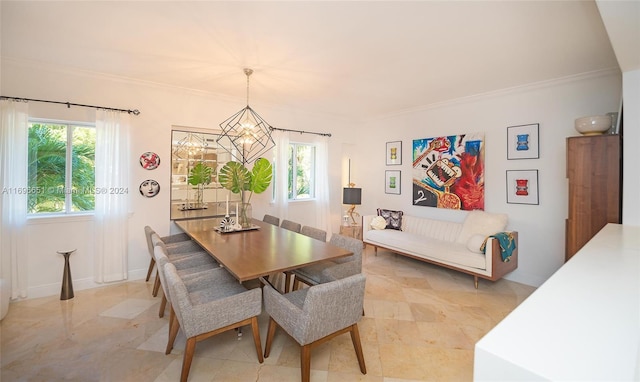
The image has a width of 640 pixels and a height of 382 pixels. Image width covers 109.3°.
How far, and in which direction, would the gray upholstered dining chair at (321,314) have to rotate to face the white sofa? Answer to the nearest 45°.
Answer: approximately 90° to its right

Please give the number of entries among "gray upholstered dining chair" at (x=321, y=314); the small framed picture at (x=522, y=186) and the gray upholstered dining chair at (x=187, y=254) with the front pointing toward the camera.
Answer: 1

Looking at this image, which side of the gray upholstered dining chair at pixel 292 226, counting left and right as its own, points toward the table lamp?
back

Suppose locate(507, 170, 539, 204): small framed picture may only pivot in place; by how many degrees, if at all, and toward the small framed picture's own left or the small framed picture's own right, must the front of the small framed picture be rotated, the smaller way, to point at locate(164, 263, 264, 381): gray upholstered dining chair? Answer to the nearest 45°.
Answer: approximately 45° to the small framed picture's own right

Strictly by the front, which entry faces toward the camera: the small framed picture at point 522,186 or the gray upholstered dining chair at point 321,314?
the small framed picture

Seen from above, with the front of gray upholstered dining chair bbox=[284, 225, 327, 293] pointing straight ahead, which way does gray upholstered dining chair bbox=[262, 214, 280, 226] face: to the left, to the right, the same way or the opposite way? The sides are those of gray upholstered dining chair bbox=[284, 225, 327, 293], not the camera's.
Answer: the same way

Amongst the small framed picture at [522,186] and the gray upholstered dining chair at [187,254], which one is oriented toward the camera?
the small framed picture

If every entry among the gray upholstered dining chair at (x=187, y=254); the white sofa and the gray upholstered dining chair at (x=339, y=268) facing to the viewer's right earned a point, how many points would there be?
1

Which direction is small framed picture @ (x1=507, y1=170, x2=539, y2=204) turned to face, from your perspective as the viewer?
facing the viewer

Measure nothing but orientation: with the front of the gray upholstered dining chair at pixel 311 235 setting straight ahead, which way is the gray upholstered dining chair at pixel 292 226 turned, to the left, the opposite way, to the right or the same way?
the same way

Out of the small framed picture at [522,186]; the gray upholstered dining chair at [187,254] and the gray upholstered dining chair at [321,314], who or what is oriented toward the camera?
the small framed picture

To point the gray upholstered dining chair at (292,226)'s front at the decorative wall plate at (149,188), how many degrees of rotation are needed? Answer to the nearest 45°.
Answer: approximately 45° to its right

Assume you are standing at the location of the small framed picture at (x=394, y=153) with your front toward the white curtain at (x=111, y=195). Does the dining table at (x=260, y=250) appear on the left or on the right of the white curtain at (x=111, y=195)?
left

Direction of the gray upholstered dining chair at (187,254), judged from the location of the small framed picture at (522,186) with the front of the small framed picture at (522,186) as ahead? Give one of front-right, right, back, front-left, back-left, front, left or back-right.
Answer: front-right

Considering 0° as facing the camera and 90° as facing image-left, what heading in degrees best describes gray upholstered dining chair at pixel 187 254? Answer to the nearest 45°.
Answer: approximately 270°

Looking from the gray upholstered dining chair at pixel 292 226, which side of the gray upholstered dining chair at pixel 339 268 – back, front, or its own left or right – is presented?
right

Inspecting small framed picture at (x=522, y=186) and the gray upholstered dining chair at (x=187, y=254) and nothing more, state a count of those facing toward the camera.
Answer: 1
